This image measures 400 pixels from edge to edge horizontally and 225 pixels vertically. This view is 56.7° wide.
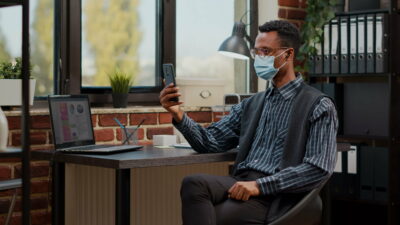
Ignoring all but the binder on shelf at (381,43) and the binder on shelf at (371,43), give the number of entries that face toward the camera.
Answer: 2

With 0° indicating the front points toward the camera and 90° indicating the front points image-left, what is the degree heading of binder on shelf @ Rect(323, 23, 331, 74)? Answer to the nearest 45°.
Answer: approximately 0°

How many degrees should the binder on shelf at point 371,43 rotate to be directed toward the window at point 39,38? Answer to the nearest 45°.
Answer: approximately 45° to its right

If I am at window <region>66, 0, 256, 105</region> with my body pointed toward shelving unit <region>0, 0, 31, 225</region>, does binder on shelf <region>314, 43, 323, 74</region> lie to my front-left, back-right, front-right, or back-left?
back-left

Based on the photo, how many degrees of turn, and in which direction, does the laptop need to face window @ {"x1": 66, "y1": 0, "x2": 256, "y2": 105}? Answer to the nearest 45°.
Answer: approximately 90° to its left
